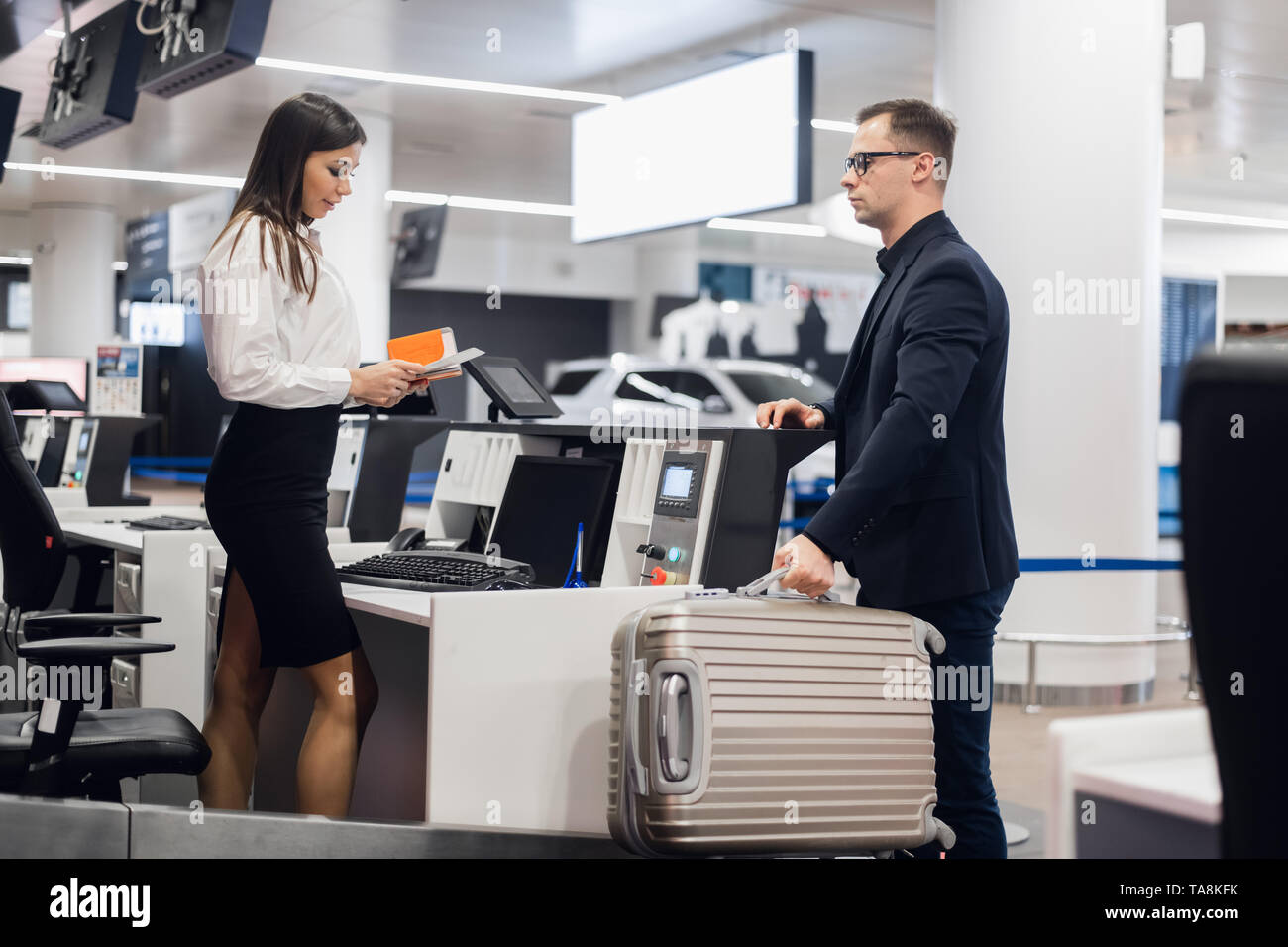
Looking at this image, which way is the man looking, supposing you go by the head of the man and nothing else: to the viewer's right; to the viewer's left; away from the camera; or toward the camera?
to the viewer's left

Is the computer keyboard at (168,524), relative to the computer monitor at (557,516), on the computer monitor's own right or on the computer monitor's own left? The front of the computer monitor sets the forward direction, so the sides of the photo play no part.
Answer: on the computer monitor's own right

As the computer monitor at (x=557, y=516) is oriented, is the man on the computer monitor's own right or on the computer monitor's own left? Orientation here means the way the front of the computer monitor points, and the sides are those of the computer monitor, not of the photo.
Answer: on the computer monitor's own left

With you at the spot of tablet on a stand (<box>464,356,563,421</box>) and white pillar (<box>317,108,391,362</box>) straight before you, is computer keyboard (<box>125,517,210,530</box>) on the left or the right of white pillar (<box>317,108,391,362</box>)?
left

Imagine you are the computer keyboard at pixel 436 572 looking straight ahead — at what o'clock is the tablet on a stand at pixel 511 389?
The tablet on a stand is roughly at 5 o'clock from the computer keyboard.

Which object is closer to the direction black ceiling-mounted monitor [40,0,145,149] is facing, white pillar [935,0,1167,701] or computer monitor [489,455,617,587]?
the white pillar

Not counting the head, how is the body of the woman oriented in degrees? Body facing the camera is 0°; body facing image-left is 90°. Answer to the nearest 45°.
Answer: approximately 270°

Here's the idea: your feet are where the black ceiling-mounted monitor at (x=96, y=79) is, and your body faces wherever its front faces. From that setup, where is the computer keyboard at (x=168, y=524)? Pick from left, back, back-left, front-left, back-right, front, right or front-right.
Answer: back-right

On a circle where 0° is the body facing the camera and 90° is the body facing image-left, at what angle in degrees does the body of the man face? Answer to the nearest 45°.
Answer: approximately 90°

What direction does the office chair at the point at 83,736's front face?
to the viewer's right

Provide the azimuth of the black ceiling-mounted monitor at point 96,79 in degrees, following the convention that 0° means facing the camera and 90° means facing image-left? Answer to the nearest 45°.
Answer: approximately 225°
